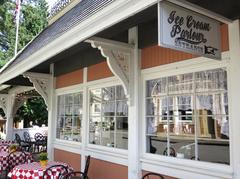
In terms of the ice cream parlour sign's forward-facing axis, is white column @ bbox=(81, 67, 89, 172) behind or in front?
behind

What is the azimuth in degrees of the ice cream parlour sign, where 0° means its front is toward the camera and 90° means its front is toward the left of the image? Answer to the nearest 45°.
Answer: approximately 315°

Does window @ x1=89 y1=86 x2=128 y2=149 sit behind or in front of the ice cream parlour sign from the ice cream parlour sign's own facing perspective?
behind

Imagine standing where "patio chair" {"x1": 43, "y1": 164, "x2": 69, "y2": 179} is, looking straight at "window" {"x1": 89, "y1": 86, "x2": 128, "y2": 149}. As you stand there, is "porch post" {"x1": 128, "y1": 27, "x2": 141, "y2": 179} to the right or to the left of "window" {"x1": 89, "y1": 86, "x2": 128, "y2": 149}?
right

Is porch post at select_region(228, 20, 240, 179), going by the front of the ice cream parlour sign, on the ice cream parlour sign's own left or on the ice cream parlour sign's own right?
on the ice cream parlour sign's own left

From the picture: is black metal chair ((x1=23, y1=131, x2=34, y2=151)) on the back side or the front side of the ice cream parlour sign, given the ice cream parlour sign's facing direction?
on the back side
